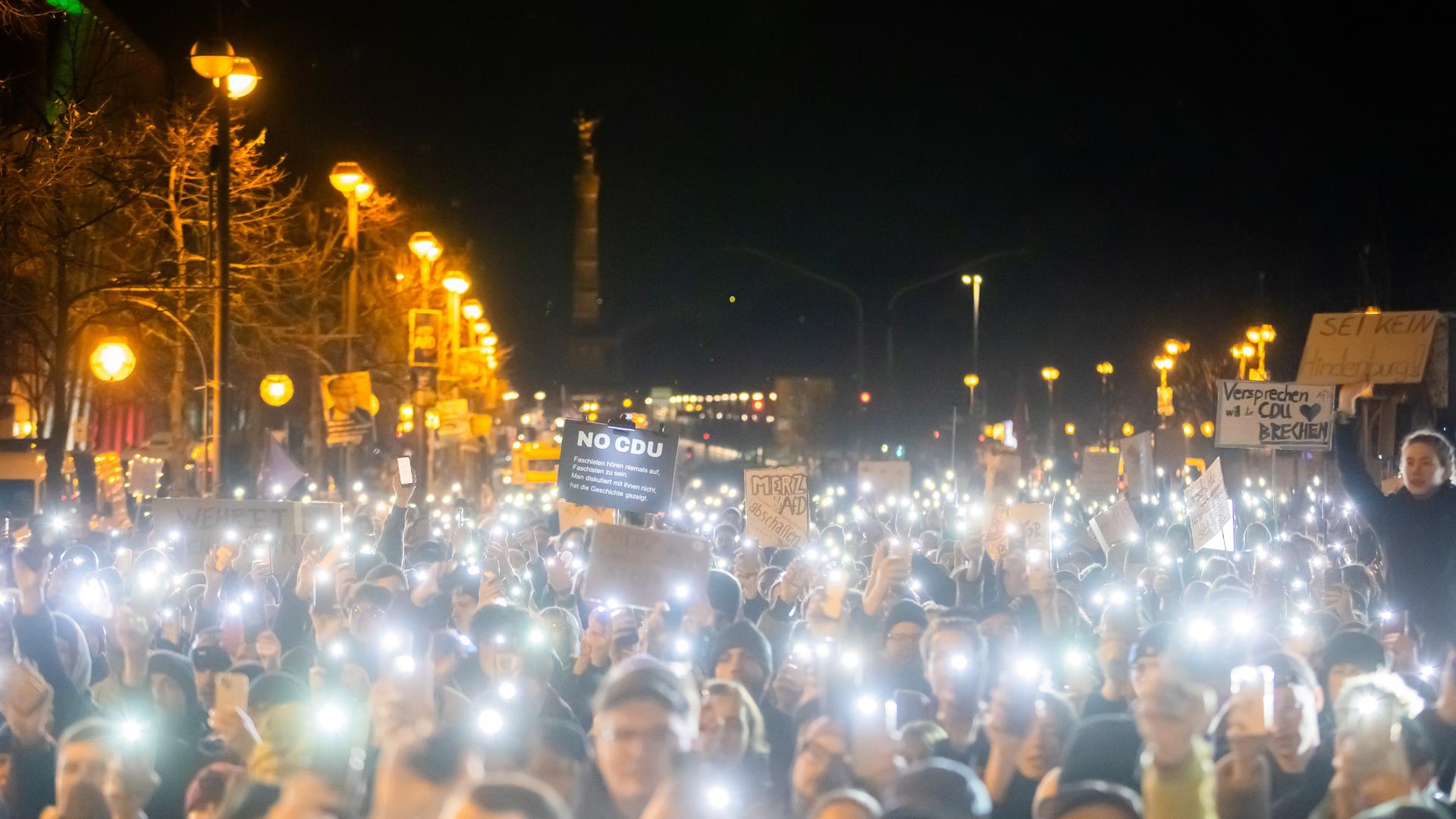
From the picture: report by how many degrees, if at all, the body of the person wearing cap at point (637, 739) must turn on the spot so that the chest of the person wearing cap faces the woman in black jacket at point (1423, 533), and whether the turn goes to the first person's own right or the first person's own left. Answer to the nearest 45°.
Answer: approximately 135° to the first person's own left

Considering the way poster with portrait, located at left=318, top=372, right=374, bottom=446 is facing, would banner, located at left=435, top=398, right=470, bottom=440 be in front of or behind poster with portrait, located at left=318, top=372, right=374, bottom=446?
behind

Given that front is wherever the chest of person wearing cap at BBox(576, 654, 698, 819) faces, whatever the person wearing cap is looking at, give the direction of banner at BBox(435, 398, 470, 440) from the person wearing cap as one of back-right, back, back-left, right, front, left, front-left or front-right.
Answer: back

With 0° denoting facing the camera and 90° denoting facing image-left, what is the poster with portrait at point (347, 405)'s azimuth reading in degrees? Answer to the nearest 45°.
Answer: approximately 0°

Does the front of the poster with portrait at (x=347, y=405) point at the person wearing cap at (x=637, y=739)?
yes

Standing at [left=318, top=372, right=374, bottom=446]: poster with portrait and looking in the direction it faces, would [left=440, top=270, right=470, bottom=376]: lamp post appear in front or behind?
behind

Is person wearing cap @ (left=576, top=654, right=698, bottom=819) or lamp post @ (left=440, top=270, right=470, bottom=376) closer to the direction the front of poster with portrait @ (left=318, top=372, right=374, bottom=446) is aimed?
the person wearing cap

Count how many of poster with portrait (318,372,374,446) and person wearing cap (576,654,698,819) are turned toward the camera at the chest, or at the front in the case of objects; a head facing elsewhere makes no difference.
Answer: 2

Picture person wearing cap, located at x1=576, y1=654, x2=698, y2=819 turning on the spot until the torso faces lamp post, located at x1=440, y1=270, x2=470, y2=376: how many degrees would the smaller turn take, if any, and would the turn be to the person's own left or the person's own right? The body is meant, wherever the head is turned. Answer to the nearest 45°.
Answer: approximately 180°
